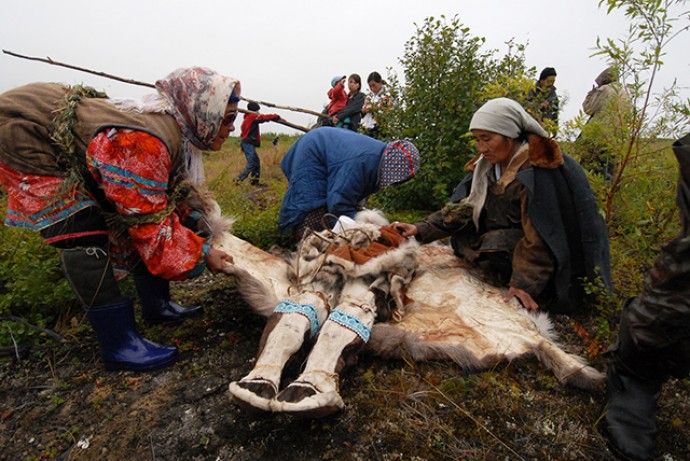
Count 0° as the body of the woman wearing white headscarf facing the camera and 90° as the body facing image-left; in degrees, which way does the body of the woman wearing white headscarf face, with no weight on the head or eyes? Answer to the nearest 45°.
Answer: approximately 45°

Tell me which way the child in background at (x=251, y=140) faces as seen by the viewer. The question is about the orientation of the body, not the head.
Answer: to the viewer's right

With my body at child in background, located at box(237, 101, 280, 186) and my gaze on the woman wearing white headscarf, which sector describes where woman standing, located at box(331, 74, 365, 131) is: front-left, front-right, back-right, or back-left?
front-left

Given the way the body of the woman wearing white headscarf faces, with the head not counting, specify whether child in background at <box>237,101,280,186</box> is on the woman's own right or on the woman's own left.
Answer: on the woman's own right

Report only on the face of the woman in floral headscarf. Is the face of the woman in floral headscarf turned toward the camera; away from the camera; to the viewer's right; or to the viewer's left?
to the viewer's right

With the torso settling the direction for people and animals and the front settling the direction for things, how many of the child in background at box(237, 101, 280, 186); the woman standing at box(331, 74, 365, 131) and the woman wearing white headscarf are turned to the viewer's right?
1

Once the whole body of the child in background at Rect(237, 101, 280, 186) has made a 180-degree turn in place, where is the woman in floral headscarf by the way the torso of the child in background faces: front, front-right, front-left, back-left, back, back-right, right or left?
left

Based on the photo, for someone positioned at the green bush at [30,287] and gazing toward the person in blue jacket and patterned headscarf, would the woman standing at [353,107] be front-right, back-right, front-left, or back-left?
front-left

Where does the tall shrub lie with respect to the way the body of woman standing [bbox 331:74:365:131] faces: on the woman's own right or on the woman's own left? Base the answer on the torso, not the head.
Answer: on the woman's own left

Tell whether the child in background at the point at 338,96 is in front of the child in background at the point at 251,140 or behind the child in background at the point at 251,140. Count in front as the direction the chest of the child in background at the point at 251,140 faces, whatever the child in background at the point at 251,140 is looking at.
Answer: in front

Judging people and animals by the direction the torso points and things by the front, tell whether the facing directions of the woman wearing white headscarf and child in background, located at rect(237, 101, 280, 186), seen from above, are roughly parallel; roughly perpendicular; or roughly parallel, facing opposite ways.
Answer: roughly parallel, facing opposite ways

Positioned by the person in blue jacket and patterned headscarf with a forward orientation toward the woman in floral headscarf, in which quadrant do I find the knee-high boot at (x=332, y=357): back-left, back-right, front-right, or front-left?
front-left

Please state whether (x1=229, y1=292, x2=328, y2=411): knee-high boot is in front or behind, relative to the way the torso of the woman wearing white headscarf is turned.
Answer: in front

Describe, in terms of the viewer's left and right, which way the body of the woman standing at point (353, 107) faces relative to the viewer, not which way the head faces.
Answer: facing the viewer and to the left of the viewer
